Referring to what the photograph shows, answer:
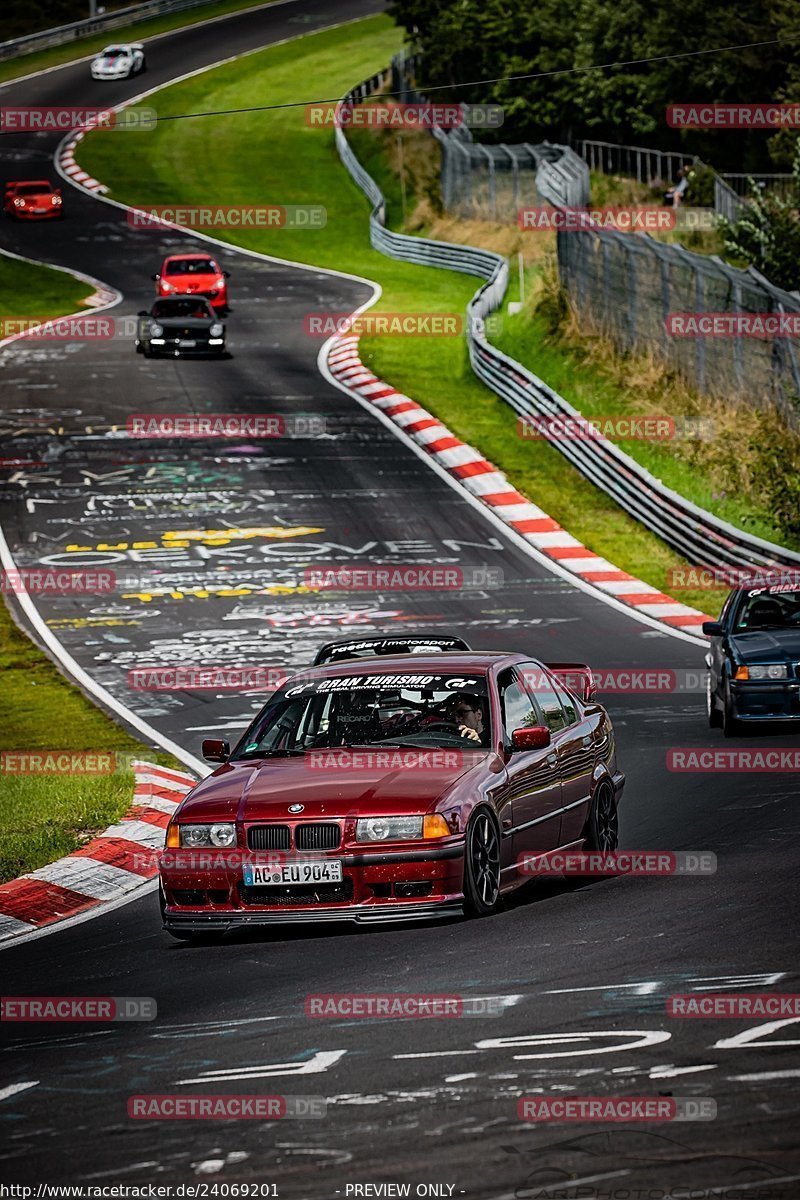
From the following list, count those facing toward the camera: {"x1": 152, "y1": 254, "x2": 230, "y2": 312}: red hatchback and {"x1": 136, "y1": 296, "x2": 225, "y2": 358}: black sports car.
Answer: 2

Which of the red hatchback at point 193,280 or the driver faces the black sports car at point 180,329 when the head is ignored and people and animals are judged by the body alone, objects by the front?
the red hatchback

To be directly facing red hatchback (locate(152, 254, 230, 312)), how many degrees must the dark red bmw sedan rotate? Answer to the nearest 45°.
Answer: approximately 135° to its right

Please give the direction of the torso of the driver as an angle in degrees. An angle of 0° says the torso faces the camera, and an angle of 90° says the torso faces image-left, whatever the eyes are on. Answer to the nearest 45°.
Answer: approximately 45°

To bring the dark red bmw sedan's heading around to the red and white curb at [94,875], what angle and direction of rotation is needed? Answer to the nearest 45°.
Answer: approximately 90° to its right

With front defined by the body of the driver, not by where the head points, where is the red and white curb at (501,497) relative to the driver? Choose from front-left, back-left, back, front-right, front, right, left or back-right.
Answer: back-right

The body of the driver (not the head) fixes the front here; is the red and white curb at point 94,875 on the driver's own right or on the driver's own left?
on the driver's own right

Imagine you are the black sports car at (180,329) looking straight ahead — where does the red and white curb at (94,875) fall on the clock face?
The red and white curb is roughly at 12 o'clock from the black sports car.

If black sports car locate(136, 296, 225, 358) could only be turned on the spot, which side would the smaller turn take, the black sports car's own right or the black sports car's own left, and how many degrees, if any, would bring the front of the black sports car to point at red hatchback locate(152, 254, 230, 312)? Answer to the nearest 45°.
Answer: approximately 180°
